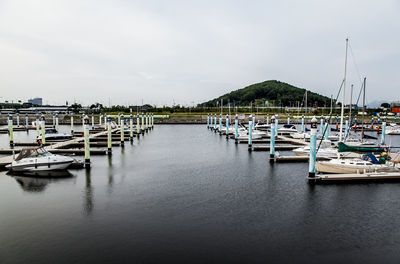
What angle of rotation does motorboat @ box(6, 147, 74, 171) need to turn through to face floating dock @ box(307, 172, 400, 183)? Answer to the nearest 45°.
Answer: approximately 45° to its right

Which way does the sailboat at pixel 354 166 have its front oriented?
to the viewer's left

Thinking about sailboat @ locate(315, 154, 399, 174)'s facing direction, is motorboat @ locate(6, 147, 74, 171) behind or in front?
in front

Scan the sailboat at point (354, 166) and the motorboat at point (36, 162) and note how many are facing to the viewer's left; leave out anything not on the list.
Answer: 1

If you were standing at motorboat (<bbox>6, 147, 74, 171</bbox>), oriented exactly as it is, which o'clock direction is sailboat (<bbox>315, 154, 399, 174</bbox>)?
sailboat (<bbox>315, 154, 399, 174</bbox>) is roughly at 1 o'clock from motorboat (<bbox>6, 147, 74, 171</bbox>).

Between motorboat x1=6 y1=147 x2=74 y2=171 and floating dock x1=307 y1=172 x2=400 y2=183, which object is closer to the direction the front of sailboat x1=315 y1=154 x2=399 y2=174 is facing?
the motorboat

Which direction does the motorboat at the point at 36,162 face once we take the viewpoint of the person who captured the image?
facing to the right of the viewer
